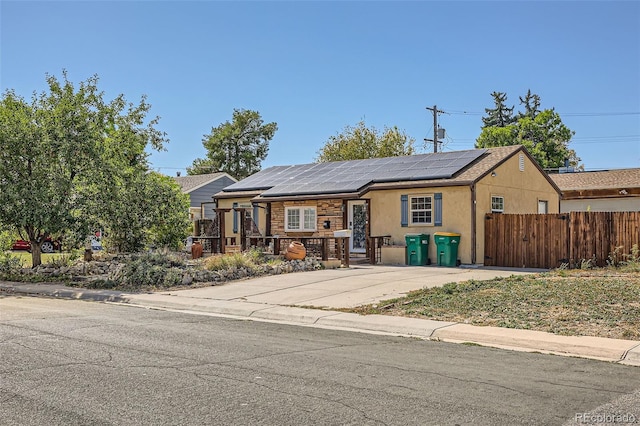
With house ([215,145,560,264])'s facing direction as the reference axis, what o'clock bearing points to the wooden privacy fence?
The wooden privacy fence is roughly at 9 o'clock from the house.

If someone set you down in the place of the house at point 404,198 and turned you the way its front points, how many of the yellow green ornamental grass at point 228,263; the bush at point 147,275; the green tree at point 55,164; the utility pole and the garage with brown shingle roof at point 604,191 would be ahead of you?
3

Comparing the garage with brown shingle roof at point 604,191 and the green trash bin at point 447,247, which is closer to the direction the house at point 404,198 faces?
the green trash bin

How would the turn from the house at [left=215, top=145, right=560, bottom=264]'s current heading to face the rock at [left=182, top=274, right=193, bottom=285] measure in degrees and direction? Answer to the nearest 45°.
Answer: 0° — it already faces it

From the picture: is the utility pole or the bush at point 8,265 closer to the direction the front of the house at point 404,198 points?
the bush

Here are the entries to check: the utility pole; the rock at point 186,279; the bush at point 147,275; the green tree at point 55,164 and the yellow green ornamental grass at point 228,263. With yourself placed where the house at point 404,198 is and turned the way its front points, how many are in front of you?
4

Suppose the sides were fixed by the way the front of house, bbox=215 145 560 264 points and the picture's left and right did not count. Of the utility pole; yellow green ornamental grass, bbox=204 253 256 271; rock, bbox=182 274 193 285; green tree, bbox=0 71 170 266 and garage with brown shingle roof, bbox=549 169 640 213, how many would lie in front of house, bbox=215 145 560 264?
3

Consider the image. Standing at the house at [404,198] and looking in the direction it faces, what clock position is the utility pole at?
The utility pole is roughly at 5 o'clock from the house.

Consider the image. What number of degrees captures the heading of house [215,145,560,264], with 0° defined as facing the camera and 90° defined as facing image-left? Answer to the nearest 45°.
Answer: approximately 45°

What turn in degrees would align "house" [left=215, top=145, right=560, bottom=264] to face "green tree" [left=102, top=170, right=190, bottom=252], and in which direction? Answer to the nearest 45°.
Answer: approximately 45° to its right

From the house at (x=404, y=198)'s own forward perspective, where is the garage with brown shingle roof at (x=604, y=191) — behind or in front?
behind

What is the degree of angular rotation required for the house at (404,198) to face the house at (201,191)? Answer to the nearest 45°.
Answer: approximately 90° to its right
